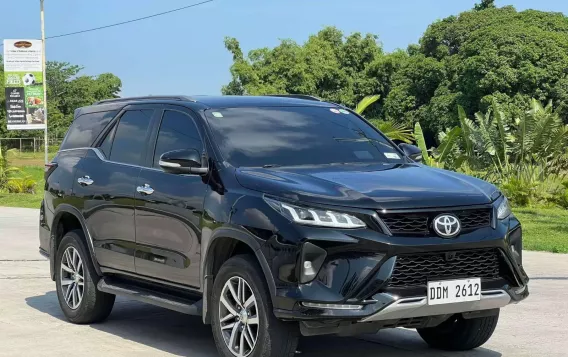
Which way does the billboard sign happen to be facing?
toward the camera

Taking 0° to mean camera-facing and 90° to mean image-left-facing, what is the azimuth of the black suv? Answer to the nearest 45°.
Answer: approximately 315°

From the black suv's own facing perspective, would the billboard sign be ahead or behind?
behind

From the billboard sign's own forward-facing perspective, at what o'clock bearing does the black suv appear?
The black suv is roughly at 12 o'clock from the billboard sign.

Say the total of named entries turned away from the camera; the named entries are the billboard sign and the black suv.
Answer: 0
